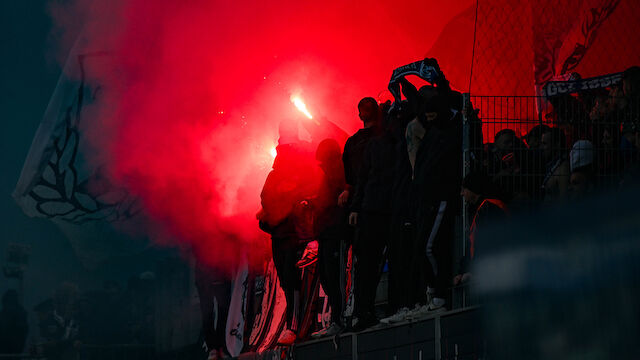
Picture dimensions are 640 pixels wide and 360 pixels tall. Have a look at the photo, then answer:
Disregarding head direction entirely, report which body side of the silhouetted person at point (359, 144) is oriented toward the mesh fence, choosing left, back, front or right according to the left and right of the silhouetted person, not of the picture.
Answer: left

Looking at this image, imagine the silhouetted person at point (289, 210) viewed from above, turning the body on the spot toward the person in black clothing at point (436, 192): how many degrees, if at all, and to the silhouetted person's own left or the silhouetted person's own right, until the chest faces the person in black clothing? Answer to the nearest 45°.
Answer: approximately 90° to the silhouetted person's own left

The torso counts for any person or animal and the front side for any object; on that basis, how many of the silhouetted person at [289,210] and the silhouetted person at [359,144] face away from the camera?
0

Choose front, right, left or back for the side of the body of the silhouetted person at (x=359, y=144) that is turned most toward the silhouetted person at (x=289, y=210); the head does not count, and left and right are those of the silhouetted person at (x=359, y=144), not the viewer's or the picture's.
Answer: right

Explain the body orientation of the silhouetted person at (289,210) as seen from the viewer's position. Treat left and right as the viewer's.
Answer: facing the viewer and to the left of the viewer

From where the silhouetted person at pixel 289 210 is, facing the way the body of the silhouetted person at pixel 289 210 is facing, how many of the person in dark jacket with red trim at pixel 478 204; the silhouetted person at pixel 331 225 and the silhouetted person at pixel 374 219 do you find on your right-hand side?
0

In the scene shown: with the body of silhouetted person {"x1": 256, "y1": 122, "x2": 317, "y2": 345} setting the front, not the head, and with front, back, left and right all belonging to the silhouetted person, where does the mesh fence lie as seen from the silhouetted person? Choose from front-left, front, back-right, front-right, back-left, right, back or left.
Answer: left

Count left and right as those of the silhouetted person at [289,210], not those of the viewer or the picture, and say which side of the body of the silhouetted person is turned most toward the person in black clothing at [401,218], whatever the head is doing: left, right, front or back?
left

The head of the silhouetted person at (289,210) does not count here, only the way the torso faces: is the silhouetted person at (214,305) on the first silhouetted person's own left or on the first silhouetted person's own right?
on the first silhouetted person's own right

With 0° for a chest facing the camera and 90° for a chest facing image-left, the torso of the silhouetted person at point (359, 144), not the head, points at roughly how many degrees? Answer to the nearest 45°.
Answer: approximately 45°

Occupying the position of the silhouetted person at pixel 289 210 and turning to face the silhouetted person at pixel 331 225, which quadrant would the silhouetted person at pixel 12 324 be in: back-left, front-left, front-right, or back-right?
back-right

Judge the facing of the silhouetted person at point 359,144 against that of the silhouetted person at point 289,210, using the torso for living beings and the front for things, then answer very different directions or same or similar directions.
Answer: same or similar directions

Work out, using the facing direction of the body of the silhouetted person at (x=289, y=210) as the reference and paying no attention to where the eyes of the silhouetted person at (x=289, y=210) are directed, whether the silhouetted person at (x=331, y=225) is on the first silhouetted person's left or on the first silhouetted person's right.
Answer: on the first silhouetted person's left
